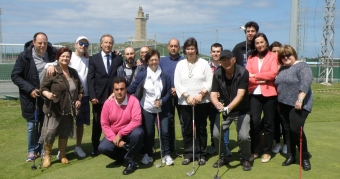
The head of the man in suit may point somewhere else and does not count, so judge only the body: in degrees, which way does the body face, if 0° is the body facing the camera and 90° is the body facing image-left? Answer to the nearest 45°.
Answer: approximately 0°

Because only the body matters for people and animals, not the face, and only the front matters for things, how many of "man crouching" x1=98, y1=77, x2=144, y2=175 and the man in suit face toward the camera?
2

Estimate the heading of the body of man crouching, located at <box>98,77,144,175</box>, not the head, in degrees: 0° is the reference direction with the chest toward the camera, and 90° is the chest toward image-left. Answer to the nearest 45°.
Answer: approximately 0°

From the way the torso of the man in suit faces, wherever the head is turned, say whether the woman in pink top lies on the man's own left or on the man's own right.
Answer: on the man's own left

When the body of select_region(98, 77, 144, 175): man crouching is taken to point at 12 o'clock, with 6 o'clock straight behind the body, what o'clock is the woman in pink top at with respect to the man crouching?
The woman in pink top is roughly at 9 o'clock from the man crouching.
